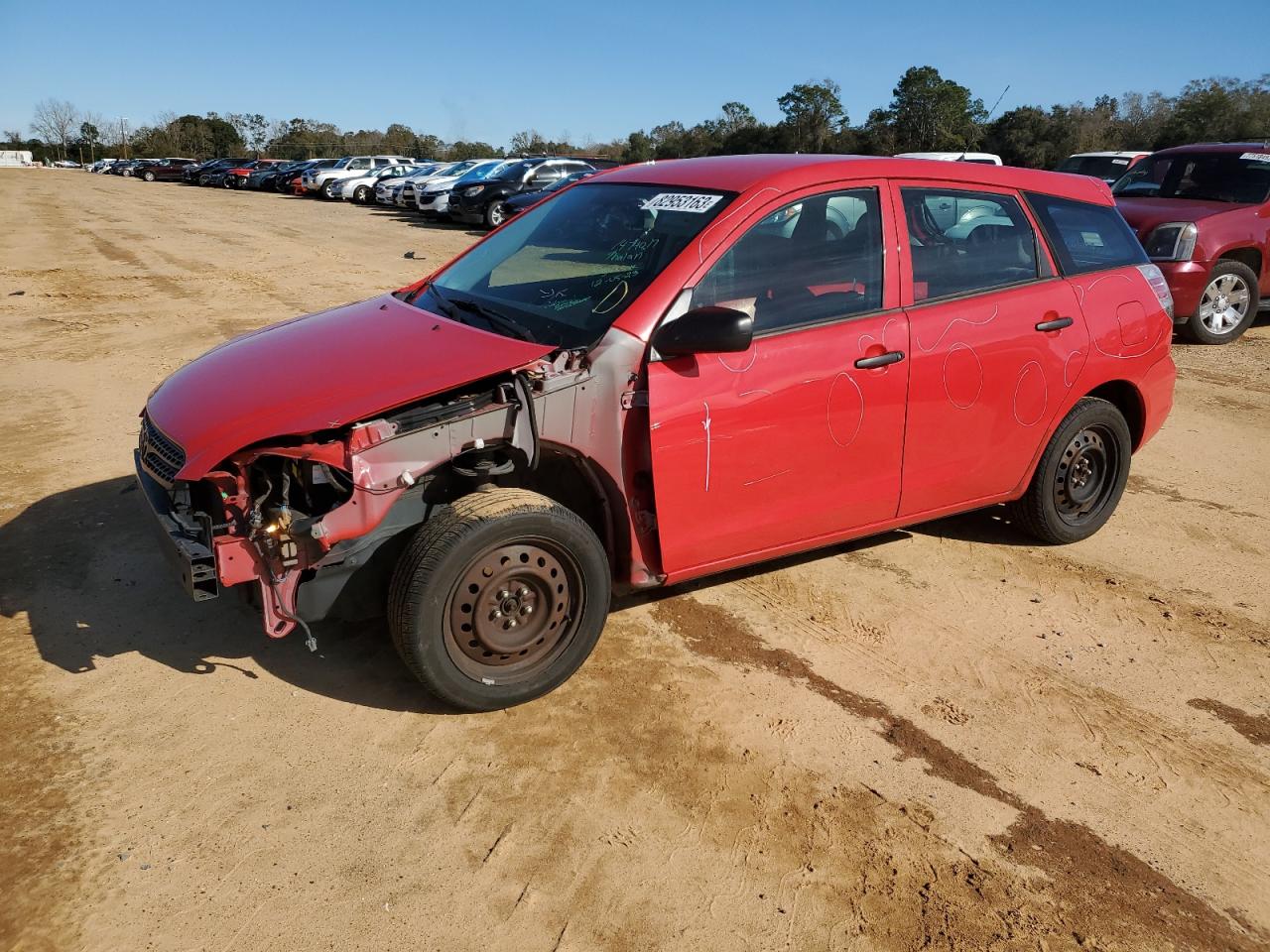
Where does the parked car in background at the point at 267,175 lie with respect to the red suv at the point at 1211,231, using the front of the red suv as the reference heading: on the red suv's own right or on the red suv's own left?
on the red suv's own right

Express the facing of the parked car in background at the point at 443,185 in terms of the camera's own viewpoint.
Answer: facing the viewer and to the left of the viewer

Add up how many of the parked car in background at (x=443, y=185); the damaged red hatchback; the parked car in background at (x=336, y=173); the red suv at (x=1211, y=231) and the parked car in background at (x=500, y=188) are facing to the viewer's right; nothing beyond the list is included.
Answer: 0

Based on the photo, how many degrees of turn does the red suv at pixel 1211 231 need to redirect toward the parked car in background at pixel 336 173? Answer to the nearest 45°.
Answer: approximately 90° to its right

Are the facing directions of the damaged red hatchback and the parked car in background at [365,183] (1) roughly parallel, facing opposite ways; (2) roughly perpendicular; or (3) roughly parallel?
roughly parallel

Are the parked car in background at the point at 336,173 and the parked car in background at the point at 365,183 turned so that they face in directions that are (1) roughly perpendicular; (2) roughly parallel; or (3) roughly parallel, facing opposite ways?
roughly parallel

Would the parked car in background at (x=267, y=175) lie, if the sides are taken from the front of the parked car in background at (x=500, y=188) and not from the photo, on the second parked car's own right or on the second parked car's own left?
on the second parked car's own right

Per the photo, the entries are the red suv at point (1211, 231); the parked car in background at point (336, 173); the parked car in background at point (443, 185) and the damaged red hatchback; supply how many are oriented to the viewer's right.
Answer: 0

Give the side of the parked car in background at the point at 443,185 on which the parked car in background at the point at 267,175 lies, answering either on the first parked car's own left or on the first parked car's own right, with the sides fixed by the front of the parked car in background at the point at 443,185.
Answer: on the first parked car's own right

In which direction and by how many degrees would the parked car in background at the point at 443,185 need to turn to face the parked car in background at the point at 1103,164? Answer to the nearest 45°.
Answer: approximately 90° to its left

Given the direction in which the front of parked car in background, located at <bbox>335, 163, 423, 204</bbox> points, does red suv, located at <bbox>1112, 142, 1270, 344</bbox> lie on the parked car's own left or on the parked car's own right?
on the parked car's own left

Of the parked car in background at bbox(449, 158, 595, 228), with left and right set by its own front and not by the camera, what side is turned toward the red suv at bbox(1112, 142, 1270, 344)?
left

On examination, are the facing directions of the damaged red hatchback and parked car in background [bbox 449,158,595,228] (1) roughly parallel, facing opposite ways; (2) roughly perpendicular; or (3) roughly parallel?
roughly parallel

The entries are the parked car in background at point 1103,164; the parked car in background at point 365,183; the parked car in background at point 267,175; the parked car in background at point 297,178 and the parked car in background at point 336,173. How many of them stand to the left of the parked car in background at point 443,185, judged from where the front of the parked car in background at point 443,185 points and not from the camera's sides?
1

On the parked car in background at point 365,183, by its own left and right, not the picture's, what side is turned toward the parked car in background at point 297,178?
right

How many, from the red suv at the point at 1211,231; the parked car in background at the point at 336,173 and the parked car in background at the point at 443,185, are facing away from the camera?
0
